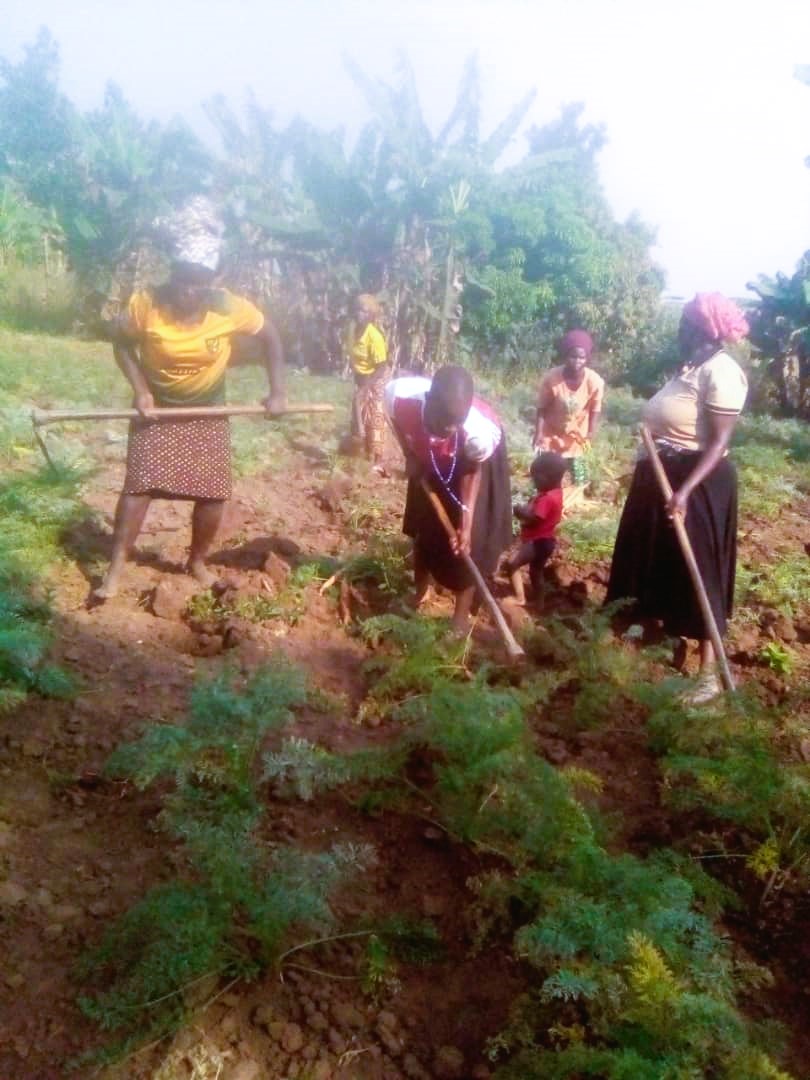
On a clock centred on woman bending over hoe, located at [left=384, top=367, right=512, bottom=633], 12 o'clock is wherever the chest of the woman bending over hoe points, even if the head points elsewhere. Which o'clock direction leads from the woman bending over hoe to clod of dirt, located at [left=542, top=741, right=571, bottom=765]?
The clod of dirt is roughly at 11 o'clock from the woman bending over hoe.

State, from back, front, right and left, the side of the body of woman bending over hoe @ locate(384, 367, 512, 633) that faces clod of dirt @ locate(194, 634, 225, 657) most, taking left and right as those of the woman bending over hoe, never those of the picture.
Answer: right

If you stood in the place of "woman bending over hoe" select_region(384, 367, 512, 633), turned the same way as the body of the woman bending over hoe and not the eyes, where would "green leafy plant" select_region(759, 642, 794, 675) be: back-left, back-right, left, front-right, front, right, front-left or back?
left

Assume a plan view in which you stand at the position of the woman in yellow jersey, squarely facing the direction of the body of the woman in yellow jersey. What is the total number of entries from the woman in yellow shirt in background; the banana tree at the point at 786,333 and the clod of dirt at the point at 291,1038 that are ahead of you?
1

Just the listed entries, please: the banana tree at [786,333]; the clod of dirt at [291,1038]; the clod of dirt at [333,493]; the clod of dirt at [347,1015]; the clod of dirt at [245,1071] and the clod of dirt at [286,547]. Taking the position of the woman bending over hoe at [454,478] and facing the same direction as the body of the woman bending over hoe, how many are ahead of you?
3

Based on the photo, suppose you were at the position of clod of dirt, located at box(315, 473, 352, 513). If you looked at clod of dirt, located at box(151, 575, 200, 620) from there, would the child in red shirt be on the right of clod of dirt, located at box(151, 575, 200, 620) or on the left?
left

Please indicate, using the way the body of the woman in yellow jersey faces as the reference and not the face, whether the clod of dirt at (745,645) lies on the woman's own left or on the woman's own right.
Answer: on the woman's own left

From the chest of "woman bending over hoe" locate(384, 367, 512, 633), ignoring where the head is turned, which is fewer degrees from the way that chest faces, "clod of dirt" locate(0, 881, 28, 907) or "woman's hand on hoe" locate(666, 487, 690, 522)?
the clod of dirt

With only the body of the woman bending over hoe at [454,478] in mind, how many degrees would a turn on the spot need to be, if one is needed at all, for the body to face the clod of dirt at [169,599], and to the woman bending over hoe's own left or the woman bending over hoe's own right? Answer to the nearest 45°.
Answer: approximately 90° to the woman bending over hoe's own right

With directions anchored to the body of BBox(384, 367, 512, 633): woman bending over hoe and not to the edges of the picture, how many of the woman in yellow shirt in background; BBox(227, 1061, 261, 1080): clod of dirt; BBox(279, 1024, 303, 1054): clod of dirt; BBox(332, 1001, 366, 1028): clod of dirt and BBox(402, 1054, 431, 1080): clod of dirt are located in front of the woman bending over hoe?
4

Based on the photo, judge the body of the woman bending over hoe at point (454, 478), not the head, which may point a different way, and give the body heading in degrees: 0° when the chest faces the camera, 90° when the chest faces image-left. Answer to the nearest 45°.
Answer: approximately 0°
